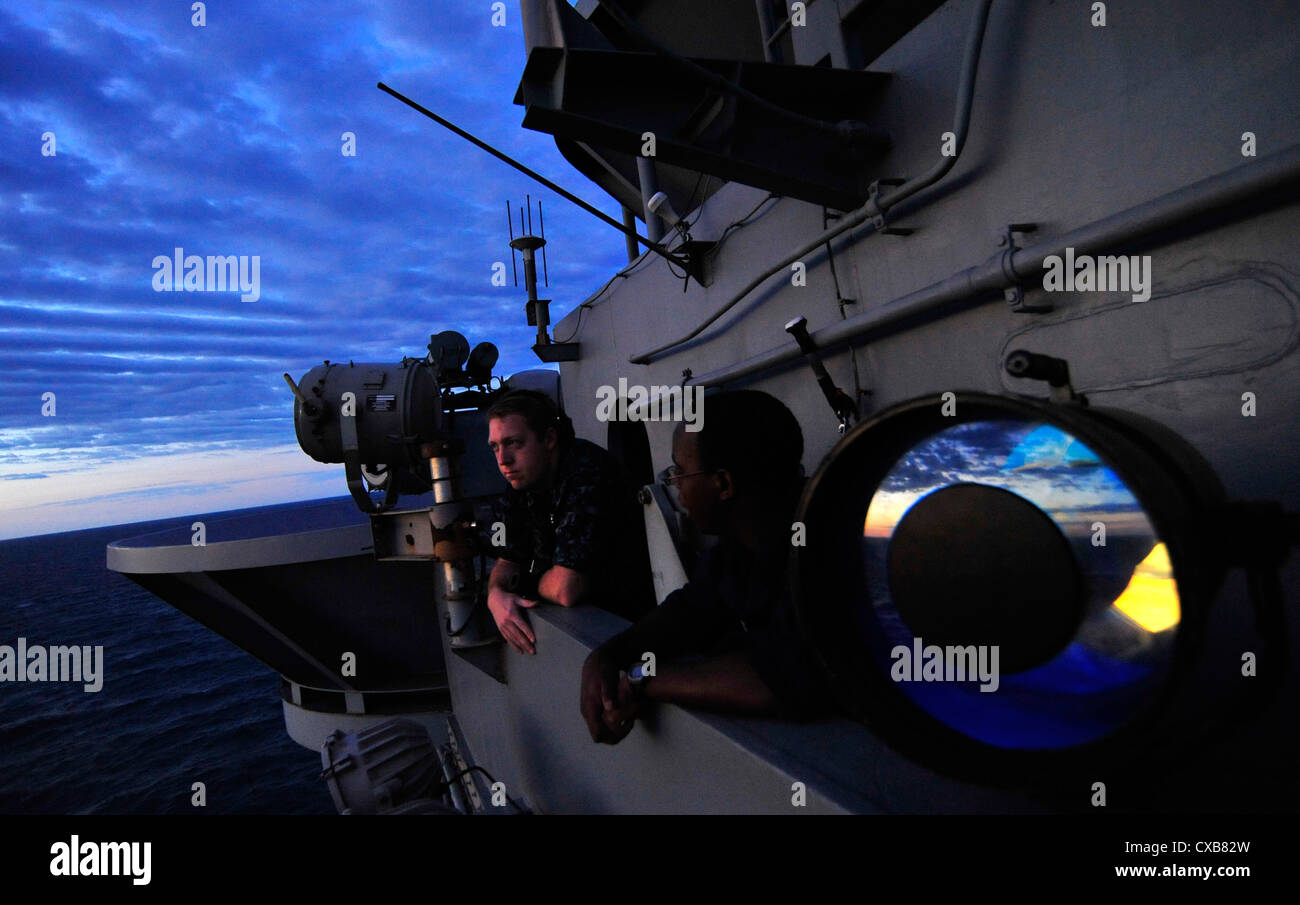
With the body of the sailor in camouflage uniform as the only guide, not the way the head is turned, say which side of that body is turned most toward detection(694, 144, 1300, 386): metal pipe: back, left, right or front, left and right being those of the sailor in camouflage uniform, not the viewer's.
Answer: left

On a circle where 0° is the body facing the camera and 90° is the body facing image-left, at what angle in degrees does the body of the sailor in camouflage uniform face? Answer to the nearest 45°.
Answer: approximately 45°

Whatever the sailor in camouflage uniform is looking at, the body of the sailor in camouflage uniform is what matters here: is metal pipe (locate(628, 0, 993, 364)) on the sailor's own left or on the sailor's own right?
on the sailor's own left
